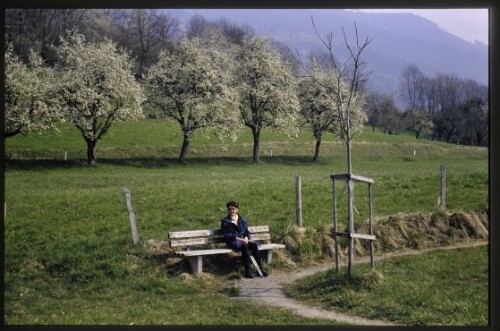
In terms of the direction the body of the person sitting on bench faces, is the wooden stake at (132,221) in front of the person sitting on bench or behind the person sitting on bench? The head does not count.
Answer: behind

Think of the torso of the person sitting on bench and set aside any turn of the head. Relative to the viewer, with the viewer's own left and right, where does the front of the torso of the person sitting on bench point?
facing the viewer and to the right of the viewer

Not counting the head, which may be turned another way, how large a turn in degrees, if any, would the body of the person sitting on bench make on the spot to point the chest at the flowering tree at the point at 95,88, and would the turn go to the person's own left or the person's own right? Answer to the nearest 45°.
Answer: approximately 180°

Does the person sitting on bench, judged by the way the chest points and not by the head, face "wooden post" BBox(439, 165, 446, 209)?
no

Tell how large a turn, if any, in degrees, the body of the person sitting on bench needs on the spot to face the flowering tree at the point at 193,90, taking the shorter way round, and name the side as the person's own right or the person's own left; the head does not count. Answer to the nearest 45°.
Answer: approximately 135° to the person's own left

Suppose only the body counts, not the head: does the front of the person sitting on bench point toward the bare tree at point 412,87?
no

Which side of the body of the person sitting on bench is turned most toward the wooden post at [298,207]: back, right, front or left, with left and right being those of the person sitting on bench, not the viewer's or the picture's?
left

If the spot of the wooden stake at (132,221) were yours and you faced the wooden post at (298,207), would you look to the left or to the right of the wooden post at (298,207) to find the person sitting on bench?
right

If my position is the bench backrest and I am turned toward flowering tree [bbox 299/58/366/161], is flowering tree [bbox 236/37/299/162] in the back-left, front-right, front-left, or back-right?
front-left

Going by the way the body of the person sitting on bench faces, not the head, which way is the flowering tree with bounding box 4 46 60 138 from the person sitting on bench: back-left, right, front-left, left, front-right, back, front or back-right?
back-right
